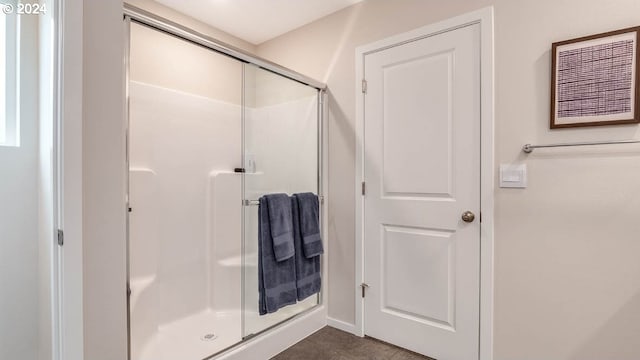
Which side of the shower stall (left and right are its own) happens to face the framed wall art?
front

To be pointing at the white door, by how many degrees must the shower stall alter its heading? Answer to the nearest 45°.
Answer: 0° — it already faces it

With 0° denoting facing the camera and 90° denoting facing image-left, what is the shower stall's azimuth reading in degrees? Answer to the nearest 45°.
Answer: approximately 315°
